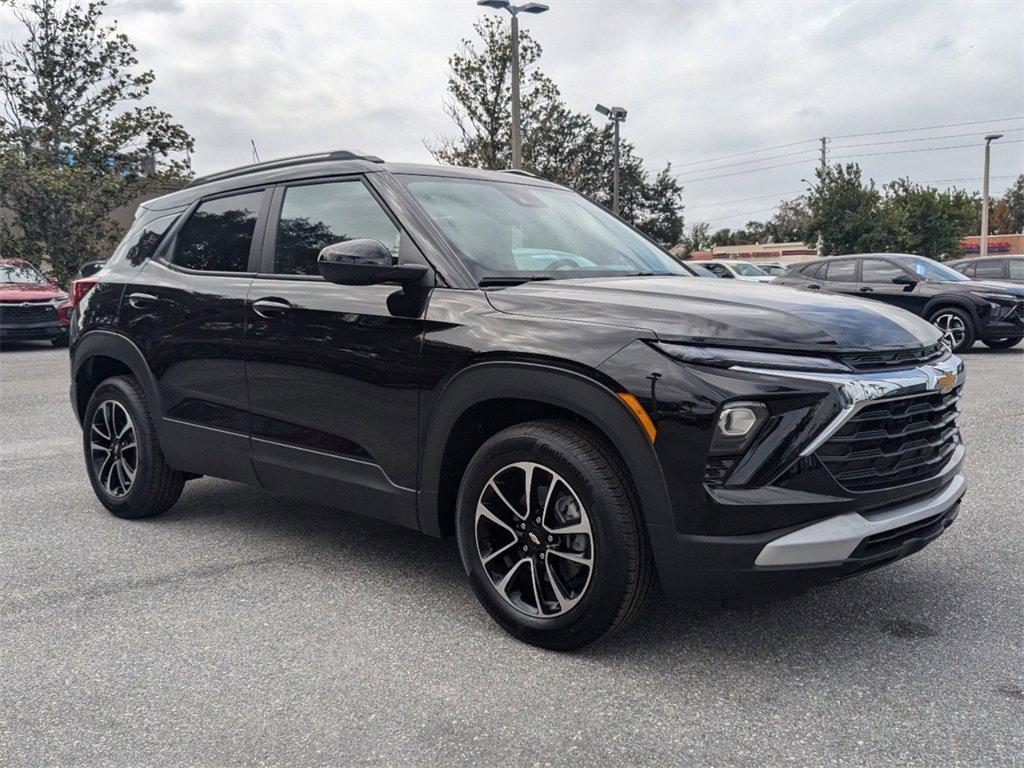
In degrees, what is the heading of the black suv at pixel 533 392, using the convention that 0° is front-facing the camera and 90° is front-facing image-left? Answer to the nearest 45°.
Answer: approximately 315°

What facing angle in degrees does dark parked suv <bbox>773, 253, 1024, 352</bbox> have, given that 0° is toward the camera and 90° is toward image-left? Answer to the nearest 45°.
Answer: approximately 315°

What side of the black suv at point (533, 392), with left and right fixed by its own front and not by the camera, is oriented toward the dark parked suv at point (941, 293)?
left

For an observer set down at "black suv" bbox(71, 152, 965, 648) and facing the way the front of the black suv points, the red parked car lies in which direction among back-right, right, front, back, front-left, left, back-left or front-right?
back

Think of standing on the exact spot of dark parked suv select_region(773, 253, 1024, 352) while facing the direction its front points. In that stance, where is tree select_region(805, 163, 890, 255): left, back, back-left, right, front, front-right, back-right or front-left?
back-left
